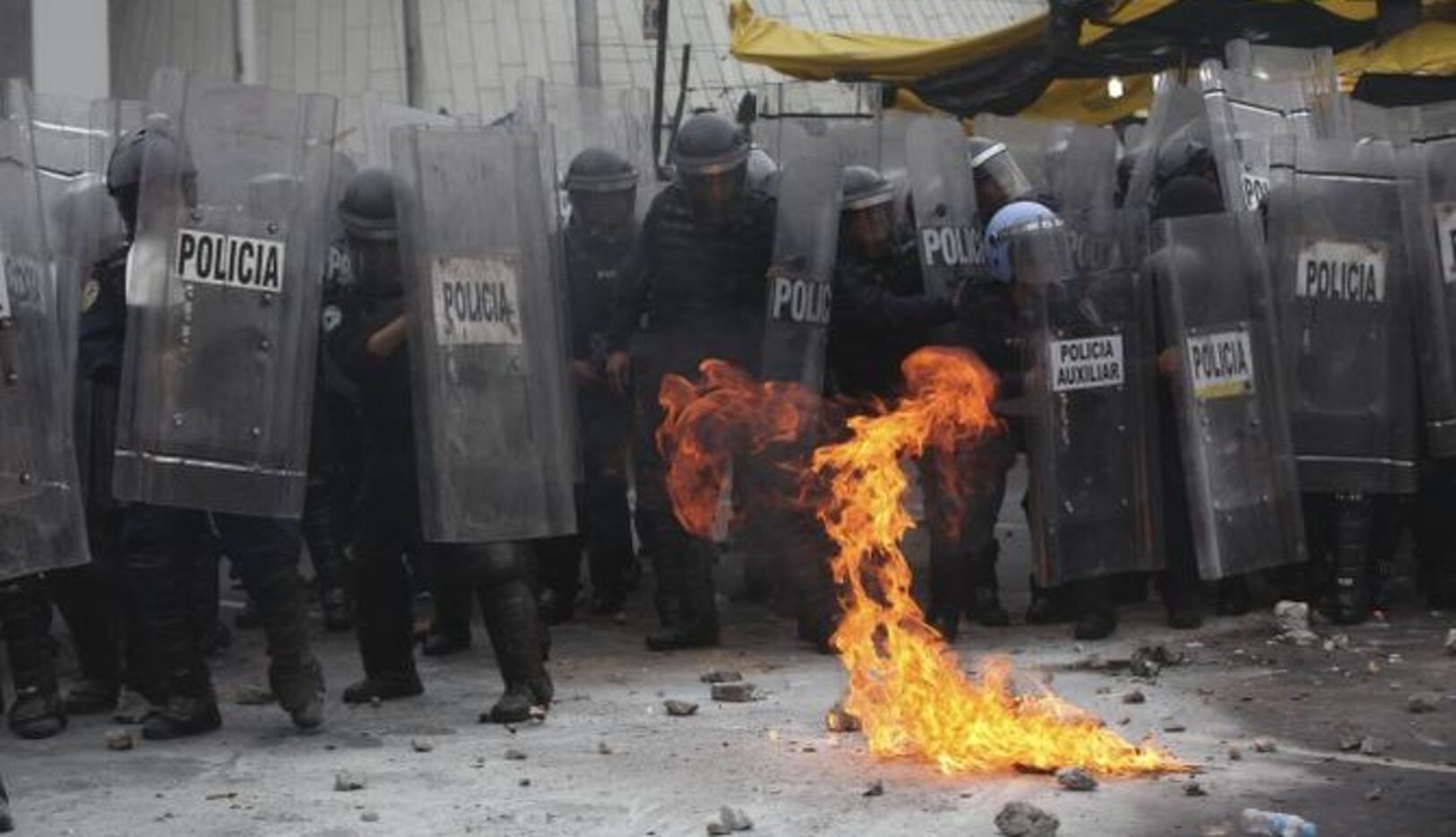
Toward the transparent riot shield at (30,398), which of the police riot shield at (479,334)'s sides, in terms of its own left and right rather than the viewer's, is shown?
right

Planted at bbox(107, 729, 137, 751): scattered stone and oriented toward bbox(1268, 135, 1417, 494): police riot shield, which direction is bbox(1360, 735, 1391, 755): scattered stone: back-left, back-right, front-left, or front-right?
front-right

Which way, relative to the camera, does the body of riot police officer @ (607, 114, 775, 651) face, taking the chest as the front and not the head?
toward the camera

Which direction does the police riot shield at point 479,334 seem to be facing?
toward the camera

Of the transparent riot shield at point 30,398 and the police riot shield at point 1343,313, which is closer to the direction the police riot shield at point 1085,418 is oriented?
the transparent riot shield

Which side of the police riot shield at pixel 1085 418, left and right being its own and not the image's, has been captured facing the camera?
front

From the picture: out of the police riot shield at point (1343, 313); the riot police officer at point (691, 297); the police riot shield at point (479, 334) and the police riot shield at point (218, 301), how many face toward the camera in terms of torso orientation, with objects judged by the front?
4

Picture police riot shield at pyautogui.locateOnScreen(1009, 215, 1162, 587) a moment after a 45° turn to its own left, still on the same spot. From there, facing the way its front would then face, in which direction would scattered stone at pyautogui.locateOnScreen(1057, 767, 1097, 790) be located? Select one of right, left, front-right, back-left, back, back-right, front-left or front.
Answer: front-right

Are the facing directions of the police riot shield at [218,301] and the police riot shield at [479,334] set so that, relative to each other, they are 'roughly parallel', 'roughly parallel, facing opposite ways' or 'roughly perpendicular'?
roughly parallel
